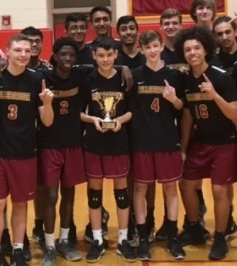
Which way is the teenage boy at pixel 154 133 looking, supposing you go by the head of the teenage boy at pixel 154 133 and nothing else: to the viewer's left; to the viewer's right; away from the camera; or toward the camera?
toward the camera

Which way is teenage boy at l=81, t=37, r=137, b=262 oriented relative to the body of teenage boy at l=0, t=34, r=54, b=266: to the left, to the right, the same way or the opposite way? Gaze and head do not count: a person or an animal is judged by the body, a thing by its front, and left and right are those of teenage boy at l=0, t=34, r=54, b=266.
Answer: the same way

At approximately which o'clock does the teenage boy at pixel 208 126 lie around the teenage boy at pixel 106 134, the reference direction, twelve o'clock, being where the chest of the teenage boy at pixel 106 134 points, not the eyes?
the teenage boy at pixel 208 126 is roughly at 9 o'clock from the teenage boy at pixel 106 134.

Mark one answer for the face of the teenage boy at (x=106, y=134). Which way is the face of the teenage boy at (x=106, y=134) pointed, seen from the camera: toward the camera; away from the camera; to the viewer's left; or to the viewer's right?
toward the camera

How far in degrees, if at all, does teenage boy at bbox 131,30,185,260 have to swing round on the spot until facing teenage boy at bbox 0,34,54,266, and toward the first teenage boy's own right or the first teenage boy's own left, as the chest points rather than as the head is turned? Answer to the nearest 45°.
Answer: approximately 90° to the first teenage boy's own right

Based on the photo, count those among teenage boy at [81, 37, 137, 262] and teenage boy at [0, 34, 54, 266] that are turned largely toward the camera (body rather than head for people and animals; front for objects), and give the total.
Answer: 2

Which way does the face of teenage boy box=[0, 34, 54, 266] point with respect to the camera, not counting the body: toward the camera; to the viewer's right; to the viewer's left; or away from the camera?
toward the camera

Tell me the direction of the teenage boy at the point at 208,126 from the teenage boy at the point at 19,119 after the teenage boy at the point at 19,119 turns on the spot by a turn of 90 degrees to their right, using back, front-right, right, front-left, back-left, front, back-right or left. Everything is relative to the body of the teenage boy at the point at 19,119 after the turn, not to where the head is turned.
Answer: back

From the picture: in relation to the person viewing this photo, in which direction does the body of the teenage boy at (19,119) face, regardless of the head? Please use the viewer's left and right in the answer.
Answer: facing the viewer

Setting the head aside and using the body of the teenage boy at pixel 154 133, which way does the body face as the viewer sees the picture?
toward the camera

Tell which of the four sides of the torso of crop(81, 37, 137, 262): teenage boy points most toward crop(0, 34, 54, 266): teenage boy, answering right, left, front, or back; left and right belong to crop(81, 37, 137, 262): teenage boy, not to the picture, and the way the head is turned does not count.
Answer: right

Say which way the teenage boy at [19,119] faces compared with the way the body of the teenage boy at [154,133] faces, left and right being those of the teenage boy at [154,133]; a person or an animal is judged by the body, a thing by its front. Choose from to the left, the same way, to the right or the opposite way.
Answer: the same way

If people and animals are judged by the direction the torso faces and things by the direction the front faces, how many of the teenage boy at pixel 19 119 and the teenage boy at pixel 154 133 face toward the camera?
2

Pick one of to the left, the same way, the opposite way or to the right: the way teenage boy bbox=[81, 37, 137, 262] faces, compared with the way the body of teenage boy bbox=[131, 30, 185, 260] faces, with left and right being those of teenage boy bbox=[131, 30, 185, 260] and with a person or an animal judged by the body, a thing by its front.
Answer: the same way
